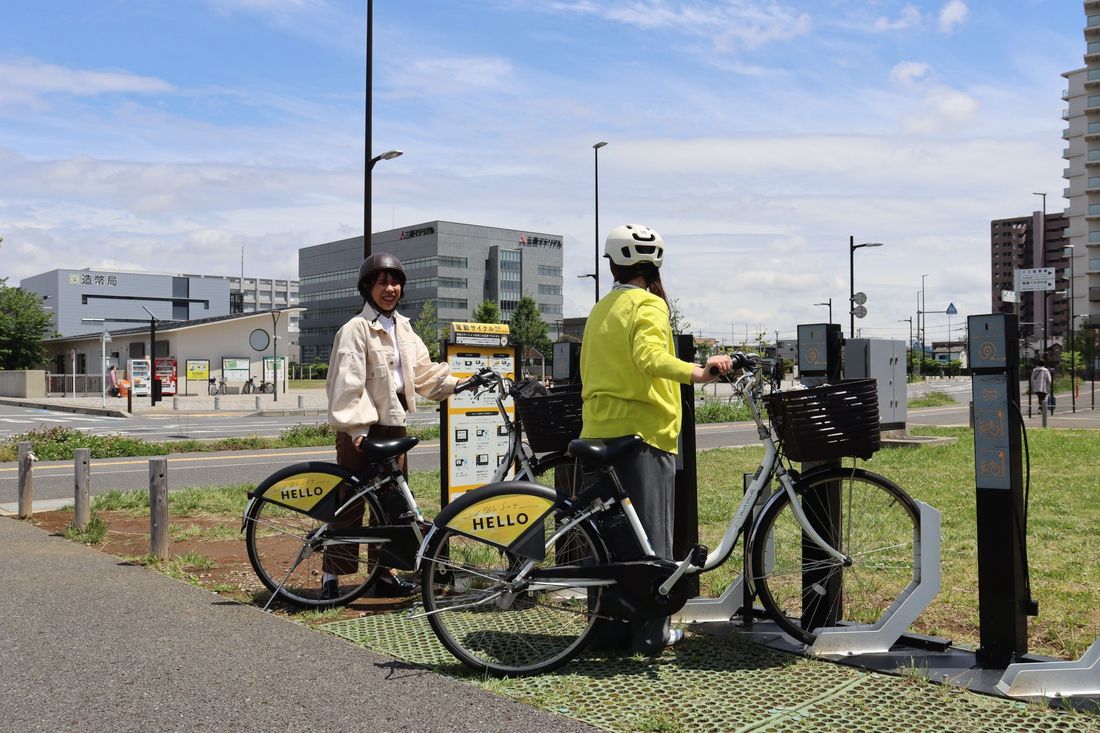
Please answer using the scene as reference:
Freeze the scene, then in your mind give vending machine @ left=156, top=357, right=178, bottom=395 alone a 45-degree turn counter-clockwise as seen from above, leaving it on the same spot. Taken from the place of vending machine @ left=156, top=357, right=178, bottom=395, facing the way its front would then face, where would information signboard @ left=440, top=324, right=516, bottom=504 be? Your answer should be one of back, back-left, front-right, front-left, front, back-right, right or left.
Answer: front-right

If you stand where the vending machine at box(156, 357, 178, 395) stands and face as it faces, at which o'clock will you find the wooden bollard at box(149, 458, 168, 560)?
The wooden bollard is roughly at 12 o'clock from the vending machine.

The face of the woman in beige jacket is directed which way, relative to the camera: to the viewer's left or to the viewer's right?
to the viewer's right

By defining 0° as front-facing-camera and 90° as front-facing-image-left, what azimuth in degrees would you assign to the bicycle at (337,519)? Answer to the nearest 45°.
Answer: approximately 270°

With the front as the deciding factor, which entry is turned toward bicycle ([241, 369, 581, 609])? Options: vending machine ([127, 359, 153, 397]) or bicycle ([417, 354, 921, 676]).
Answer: the vending machine

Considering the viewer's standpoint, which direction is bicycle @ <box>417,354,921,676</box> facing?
facing to the right of the viewer

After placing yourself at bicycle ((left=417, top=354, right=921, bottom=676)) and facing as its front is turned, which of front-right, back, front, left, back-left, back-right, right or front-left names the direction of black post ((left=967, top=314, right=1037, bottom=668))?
front

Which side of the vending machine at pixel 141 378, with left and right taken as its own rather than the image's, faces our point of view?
front

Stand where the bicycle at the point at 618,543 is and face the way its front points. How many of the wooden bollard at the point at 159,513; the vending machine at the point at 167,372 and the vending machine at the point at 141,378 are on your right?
0

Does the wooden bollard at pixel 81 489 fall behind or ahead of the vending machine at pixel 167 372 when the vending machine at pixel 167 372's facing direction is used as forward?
ahead

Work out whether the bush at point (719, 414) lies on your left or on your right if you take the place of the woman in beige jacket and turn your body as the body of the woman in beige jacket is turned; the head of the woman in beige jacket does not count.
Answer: on your left

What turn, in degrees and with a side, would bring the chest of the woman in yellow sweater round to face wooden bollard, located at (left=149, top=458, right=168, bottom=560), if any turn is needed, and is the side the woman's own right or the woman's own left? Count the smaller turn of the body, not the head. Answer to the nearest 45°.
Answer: approximately 90° to the woman's own left

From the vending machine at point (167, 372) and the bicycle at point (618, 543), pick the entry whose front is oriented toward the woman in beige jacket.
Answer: the vending machine

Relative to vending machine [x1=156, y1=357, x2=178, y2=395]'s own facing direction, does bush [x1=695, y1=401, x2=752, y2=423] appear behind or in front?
in front

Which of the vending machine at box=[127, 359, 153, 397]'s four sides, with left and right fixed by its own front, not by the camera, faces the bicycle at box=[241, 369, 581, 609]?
front

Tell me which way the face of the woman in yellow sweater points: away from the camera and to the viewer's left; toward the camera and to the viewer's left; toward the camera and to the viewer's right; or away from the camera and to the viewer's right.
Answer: away from the camera and to the viewer's left

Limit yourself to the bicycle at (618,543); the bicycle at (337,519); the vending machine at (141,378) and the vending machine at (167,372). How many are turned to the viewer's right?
2

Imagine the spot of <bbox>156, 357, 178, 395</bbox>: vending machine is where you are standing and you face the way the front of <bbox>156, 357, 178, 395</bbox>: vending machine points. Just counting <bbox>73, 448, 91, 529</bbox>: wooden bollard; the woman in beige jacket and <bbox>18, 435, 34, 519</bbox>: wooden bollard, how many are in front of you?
3
